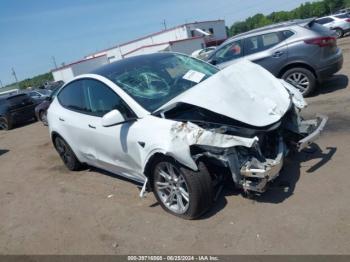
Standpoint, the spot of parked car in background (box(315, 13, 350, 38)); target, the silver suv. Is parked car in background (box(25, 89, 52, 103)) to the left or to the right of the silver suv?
right

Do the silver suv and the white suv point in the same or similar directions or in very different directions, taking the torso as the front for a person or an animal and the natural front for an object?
very different directions

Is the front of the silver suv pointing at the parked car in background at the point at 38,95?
yes

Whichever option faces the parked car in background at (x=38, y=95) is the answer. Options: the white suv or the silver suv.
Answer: the silver suv

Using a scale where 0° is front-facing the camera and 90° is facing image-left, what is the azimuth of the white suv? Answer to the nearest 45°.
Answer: approximately 315°

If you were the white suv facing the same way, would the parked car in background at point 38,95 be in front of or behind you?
behind

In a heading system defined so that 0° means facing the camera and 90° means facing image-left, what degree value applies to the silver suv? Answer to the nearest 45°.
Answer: approximately 135°

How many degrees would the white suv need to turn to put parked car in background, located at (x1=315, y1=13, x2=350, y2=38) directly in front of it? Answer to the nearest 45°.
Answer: approximately 90° to its left

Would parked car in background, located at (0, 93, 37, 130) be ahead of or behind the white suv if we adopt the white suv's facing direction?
behind
